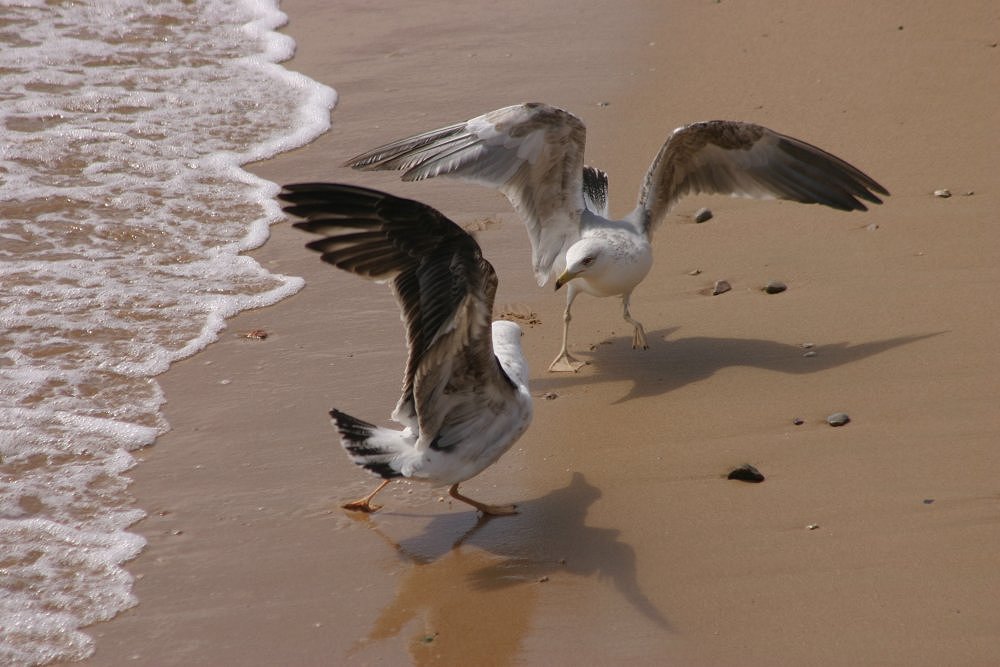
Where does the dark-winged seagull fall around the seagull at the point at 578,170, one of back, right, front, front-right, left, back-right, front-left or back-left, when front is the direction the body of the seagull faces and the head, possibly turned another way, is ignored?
front

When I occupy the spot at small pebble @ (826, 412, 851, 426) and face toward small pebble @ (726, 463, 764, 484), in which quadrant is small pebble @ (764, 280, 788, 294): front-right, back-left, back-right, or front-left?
back-right

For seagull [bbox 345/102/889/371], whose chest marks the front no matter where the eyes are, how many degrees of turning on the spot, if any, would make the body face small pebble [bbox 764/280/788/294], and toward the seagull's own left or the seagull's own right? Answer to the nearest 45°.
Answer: approximately 90° to the seagull's own left

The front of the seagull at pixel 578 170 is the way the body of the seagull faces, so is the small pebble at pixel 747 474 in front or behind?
in front

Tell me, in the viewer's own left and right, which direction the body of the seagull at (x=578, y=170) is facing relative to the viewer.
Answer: facing the viewer

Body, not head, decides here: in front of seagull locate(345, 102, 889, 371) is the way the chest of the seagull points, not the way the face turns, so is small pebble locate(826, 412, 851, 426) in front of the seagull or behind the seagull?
in front

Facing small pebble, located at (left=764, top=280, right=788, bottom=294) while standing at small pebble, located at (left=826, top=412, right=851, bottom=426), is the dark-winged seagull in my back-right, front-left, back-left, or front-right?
back-left
